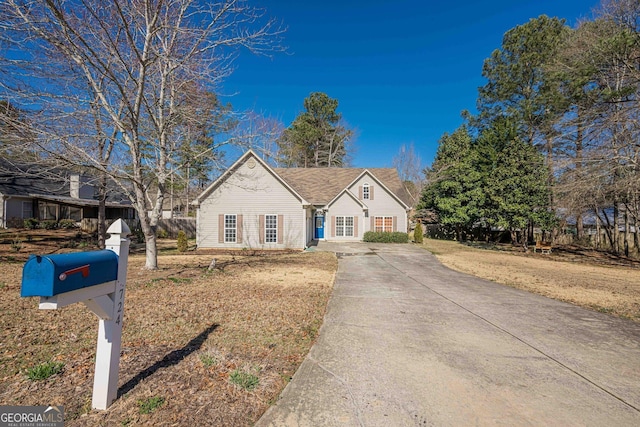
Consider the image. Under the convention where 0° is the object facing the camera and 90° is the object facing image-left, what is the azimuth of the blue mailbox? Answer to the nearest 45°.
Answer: approximately 45°

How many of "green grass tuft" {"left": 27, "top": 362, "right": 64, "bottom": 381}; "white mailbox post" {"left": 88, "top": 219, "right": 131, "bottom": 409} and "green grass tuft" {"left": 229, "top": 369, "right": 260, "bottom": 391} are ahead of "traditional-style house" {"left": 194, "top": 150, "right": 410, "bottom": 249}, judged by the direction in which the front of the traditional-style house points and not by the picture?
3

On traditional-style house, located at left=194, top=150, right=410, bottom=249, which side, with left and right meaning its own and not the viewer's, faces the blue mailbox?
front

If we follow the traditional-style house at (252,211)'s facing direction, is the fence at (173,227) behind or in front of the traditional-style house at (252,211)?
behind

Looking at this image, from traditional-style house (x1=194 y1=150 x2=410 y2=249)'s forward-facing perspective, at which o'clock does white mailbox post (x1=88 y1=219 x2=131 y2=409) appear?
The white mailbox post is roughly at 12 o'clock from the traditional-style house.

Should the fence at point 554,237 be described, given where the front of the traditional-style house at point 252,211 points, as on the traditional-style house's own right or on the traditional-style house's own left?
on the traditional-style house's own left

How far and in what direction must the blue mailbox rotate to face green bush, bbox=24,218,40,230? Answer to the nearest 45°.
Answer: approximately 135° to its right

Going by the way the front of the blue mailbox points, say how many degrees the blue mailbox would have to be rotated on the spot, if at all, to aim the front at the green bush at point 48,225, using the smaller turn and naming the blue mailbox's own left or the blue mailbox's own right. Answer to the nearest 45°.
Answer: approximately 135° to the blue mailbox's own right

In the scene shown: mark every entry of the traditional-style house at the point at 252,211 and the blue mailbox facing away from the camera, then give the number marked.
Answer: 0

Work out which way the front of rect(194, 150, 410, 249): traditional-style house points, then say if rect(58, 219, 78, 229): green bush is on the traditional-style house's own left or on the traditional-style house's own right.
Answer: on the traditional-style house's own right

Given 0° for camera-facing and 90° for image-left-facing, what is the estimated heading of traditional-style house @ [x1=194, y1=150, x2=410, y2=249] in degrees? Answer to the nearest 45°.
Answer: approximately 0°

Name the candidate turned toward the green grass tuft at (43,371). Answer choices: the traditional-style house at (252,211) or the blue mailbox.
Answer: the traditional-style house
